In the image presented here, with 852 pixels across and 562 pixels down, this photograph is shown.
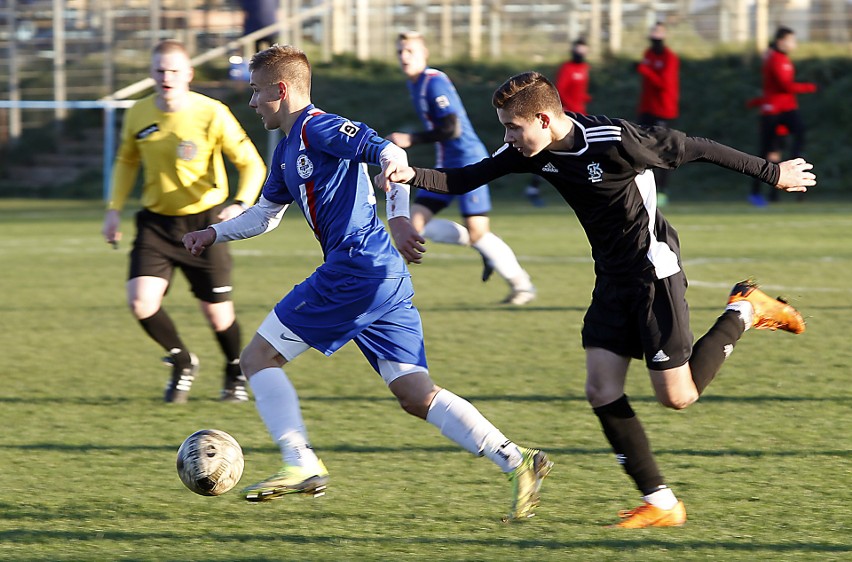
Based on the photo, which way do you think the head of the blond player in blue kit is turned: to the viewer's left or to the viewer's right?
to the viewer's left

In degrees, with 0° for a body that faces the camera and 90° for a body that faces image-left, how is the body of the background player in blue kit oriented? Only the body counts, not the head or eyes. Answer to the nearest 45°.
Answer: approximately 45°

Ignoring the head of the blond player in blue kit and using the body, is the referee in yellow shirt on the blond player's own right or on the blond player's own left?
on the blond player's own right

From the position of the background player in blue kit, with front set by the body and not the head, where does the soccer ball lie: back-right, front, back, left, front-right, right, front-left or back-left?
front-left

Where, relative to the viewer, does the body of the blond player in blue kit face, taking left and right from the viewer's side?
facing to the left of the viewer

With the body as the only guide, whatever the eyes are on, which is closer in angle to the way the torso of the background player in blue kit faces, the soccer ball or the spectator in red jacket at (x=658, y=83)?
the soccer ball

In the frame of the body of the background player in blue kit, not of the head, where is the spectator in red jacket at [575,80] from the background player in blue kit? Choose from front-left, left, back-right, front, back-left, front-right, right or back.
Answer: back-right

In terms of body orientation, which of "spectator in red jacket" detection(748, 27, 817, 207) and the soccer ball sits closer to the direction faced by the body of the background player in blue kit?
the soccer ball

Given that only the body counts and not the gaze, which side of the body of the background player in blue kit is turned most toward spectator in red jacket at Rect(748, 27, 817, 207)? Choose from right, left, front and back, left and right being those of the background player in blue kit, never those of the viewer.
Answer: back

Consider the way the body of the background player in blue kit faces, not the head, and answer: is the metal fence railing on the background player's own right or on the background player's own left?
on the background player's own right
